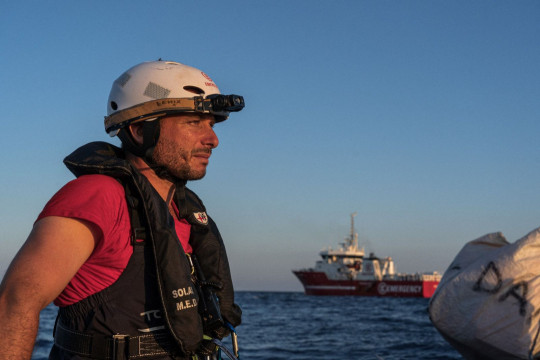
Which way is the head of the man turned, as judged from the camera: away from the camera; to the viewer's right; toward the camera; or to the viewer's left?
to the viewer's right

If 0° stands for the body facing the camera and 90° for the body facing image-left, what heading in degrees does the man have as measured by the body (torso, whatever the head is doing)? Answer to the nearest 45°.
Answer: approximately 315°
